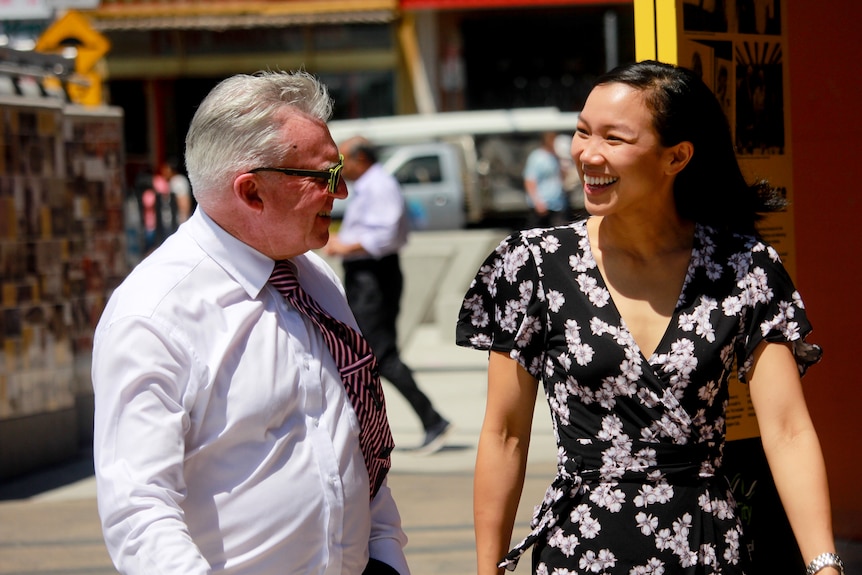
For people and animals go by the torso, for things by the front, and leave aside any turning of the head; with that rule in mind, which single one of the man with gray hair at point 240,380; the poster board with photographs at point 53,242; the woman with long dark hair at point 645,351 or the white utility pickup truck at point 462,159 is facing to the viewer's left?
the white utility pickup truck

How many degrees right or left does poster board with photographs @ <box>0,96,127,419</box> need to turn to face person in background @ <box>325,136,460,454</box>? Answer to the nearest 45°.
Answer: approximately 45° to its left

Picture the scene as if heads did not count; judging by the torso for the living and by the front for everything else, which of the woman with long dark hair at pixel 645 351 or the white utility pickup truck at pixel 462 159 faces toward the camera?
the woman with long dark hair

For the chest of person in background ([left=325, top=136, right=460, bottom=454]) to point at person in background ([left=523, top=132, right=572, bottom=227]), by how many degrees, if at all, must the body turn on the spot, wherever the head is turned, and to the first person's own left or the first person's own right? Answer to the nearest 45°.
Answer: approximately 90° to the first person's own right

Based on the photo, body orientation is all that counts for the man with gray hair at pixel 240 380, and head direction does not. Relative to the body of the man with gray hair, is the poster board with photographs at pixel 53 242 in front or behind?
behind

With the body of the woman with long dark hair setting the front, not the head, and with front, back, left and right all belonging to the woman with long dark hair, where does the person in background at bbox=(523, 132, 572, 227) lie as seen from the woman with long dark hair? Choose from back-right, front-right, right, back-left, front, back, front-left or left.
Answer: back

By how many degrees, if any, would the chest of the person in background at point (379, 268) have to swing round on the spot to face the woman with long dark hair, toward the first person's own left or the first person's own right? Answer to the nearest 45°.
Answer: approximately 90° to the first person's own left

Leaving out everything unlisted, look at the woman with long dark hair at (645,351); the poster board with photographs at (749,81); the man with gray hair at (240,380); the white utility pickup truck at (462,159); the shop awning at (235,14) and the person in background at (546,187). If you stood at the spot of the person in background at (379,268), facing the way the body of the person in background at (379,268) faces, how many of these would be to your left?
3

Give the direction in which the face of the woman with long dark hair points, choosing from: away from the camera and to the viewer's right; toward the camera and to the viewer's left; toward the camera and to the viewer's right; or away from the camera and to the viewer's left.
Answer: toward the camera and to the viewer's left

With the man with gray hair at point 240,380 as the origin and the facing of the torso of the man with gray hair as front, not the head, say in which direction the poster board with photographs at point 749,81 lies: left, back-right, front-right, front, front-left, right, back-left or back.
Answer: left

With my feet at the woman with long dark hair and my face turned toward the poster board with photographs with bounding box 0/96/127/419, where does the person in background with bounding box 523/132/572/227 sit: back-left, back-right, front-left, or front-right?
front-right

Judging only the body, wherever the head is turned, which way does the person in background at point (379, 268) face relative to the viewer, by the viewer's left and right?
facing to the left of the viewer

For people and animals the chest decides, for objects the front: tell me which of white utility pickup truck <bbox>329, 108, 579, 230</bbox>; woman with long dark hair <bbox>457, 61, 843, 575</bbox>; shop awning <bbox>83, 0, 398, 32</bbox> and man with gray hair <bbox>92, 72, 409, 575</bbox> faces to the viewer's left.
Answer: the white utility pickup truck

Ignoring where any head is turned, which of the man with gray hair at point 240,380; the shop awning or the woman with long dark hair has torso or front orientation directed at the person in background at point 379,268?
the shop awning

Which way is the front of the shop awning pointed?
toward the camera

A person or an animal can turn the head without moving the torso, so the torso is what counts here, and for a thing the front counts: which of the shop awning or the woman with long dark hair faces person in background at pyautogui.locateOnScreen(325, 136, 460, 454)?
the shop awning

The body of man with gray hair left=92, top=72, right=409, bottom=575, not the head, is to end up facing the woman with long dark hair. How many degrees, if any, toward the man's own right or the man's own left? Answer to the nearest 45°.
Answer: approximately 45° to the man's own left

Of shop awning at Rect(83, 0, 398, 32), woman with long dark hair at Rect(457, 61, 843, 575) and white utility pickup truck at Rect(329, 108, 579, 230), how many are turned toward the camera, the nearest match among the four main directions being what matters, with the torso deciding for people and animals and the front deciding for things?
2

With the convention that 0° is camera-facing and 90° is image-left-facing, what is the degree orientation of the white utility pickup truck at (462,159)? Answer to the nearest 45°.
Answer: approximately 90°
